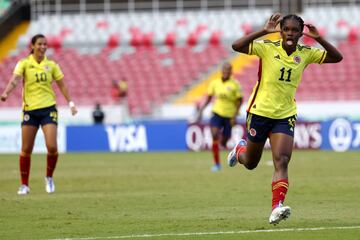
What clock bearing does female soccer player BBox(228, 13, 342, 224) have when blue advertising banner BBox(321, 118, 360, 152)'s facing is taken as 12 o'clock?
The female soccer player is roughly at 12 o'clock from the blue advertising banner.

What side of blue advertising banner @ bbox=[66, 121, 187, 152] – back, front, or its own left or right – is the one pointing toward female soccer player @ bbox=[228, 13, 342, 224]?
front

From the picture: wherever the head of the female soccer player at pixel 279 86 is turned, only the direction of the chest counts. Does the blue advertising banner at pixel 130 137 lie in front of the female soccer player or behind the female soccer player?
behind

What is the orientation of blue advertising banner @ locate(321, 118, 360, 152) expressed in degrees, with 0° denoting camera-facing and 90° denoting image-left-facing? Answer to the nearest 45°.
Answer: approximately 0°

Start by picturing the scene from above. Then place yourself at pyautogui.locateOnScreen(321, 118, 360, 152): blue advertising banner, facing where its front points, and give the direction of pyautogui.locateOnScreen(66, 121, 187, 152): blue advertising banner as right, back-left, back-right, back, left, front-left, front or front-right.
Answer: right

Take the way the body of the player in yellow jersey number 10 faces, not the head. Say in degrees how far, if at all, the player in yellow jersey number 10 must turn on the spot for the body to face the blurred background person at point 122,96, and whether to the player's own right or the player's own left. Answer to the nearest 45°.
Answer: approximately 180°

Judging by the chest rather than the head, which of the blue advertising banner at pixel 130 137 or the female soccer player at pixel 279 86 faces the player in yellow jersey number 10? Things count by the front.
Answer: the blue advertising banner

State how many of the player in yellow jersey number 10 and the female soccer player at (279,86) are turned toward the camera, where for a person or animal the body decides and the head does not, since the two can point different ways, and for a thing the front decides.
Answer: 2

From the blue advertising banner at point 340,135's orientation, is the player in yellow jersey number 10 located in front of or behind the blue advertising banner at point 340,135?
in front

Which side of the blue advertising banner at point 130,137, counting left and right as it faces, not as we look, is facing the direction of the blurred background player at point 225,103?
front

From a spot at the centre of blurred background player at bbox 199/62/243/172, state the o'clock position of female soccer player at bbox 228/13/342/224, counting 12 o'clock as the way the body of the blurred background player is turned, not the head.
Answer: The female soccer player is roughly at 12 o'clock from the blurred background player.
